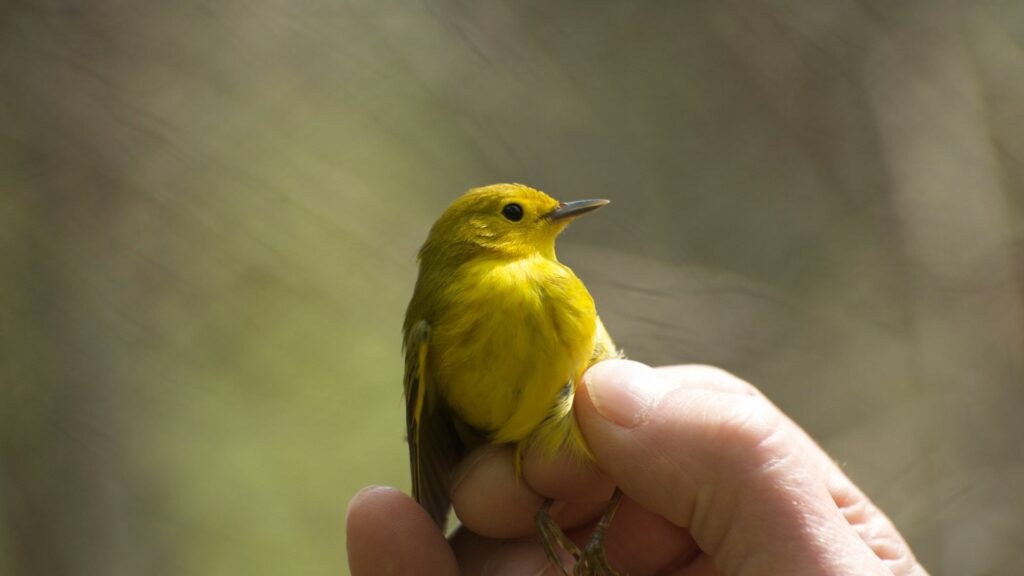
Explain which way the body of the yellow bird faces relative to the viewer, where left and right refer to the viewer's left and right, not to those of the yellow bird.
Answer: facing the viewer and to the right of the viewer
